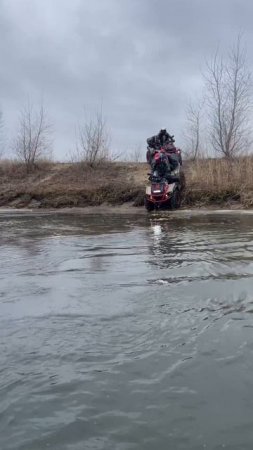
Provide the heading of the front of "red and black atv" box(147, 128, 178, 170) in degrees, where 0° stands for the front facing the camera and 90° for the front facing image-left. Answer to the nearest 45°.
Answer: approximately 0°
